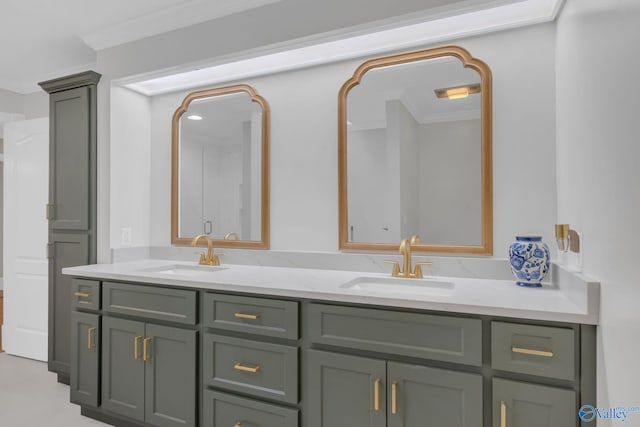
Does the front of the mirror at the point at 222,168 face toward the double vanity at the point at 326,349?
no

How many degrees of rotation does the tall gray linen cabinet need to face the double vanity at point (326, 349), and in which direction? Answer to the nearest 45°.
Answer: approximately 90° to its left

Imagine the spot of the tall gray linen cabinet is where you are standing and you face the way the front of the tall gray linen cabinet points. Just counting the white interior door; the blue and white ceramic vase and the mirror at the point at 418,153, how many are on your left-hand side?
2

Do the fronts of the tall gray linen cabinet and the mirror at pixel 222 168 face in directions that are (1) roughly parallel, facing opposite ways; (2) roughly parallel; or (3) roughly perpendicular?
roughly parallel

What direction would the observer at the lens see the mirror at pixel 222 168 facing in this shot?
facing the viewer and to the left of the viewer

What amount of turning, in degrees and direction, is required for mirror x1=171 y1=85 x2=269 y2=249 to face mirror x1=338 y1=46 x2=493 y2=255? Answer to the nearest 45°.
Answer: approximately 90° to its left

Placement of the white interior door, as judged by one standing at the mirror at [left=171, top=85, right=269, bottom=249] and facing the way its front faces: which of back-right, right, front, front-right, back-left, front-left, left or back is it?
right

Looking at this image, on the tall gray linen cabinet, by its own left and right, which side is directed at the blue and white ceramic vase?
left

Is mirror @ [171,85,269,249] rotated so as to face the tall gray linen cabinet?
no

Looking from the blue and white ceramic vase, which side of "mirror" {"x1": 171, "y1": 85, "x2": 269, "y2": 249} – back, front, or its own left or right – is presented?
left

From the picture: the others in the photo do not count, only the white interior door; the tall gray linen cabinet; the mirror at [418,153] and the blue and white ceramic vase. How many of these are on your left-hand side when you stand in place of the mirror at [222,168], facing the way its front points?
2

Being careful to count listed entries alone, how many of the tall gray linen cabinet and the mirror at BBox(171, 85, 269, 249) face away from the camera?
0

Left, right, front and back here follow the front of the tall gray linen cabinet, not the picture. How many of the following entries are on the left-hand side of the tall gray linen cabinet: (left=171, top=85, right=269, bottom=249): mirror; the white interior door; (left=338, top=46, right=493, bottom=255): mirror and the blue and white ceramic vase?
3

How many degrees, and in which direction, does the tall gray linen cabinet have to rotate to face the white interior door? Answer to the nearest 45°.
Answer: approximately 135° to its right

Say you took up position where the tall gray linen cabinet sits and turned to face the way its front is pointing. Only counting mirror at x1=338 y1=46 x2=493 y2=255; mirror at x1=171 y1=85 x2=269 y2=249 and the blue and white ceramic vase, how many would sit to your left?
3
